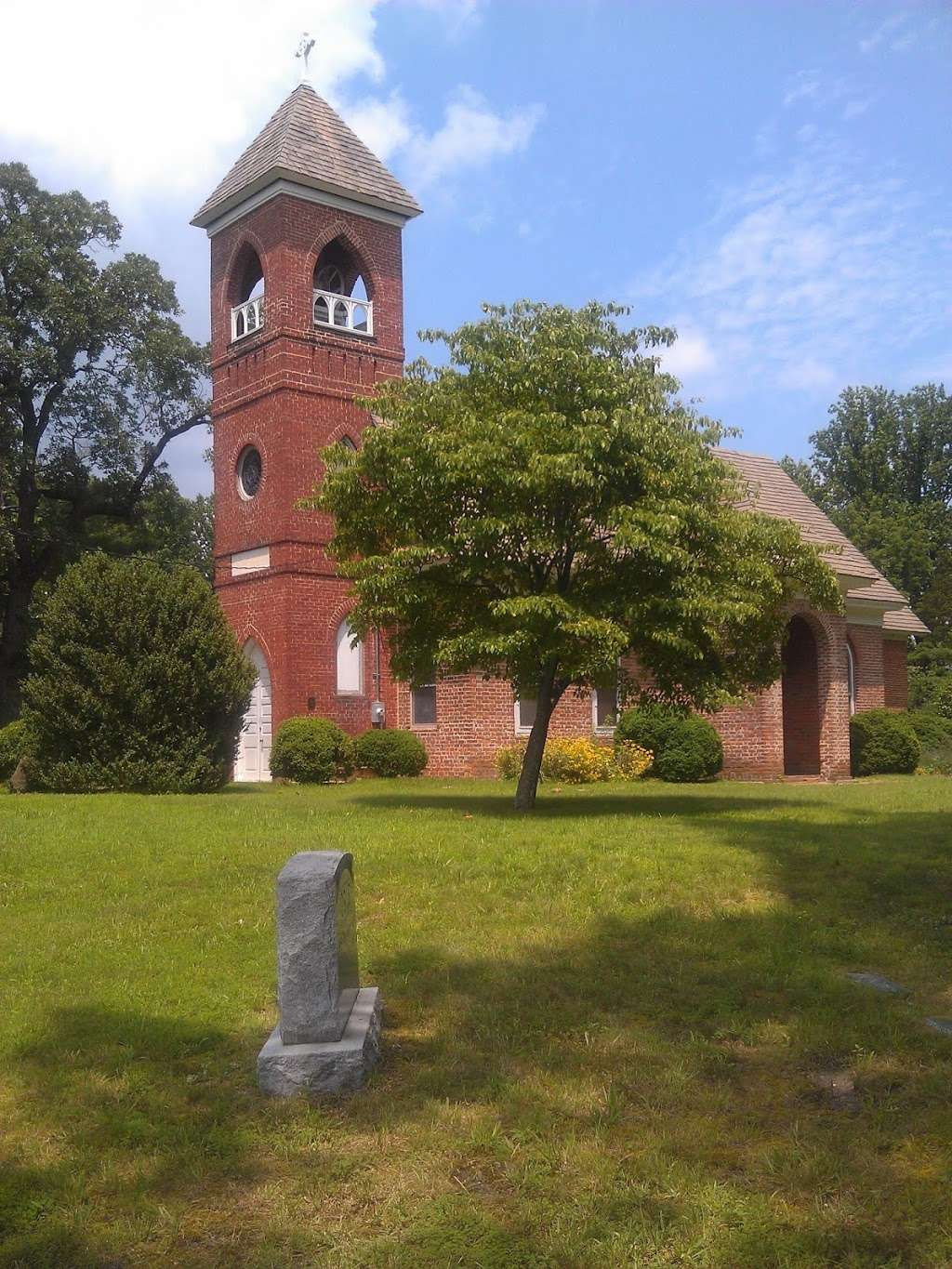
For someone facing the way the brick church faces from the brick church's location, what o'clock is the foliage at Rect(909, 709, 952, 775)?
The foliage is roughly at 7 o'clock from the brick church.

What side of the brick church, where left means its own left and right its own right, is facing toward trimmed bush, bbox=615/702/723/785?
left

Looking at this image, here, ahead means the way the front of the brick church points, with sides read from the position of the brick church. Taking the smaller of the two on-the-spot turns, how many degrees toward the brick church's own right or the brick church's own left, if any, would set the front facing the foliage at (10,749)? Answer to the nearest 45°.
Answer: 0° — it already faces it

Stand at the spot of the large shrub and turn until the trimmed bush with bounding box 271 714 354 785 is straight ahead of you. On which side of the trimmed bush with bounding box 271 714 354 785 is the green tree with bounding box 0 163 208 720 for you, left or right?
left

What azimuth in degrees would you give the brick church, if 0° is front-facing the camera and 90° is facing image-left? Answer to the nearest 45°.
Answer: approximately 45°

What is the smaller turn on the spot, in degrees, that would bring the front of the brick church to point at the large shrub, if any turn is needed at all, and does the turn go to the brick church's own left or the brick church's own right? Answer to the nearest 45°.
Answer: approximately 45° to the brick church's own left

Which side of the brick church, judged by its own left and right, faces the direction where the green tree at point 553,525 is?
left

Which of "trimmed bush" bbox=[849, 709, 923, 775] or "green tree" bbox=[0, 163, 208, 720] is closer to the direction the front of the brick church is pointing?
the green tree

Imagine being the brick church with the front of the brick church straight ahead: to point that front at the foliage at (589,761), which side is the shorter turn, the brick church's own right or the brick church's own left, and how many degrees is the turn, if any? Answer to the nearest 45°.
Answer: approximately 90° to the brick church's own left
